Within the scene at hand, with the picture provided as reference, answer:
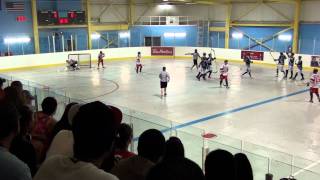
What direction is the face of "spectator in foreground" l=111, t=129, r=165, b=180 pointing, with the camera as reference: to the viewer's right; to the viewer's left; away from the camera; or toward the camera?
away from the camera

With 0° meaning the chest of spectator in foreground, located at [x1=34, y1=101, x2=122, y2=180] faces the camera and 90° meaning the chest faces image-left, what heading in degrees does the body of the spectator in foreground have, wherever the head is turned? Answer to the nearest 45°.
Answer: approximately 225°

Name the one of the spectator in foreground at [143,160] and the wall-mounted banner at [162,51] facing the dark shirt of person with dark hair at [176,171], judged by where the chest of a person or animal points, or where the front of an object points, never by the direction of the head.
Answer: the wall-mounted banner

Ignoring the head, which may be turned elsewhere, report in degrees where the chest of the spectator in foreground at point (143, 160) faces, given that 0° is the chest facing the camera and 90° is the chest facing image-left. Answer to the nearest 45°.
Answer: approximately 225°

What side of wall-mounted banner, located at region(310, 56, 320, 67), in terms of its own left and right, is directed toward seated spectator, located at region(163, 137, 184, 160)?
front

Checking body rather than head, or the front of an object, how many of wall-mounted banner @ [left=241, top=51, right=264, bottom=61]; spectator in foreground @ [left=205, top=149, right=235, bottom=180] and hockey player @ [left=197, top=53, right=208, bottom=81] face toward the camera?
1

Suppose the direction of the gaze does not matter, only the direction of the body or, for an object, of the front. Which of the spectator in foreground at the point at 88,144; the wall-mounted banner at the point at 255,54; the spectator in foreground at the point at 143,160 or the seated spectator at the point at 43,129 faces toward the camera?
the wall-mounted banner

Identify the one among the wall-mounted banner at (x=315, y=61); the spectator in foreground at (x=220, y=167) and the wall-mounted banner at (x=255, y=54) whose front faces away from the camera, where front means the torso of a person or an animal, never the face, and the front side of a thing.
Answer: the spectator in foreground

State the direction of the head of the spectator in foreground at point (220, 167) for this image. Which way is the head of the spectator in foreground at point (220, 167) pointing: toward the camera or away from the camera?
away from the camera

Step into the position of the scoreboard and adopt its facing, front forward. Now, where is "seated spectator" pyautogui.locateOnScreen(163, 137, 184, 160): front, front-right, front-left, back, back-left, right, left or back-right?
front

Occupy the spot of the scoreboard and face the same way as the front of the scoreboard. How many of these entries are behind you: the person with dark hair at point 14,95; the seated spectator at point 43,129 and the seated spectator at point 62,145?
0

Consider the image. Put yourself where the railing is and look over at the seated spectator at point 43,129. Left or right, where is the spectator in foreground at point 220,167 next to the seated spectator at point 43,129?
left

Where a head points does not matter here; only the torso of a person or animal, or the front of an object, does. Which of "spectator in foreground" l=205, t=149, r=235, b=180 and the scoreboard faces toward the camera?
the scoreboard

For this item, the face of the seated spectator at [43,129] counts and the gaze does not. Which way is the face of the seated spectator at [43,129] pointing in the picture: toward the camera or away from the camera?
away from the camera

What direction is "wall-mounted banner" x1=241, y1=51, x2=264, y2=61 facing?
toward the camera

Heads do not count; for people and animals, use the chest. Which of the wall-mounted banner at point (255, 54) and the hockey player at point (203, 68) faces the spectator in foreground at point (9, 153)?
the wall-mounted banner

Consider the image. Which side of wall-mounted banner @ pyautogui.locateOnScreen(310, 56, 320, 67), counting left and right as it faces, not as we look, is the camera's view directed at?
front

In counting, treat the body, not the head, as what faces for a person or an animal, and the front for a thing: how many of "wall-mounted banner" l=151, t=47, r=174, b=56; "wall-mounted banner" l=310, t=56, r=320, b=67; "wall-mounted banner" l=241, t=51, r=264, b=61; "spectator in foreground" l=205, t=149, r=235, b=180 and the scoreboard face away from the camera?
1
